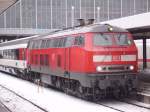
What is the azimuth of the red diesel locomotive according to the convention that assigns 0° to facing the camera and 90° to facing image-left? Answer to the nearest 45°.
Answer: approximately 315°
